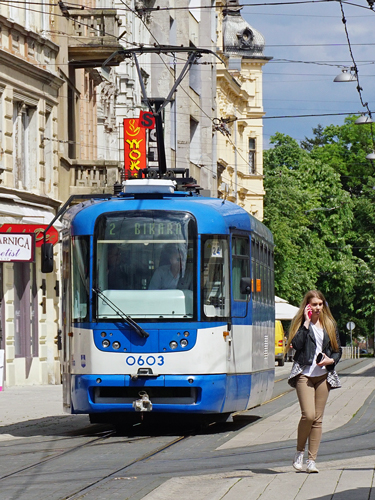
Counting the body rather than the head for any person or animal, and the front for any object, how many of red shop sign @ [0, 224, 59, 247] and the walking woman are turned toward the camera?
2

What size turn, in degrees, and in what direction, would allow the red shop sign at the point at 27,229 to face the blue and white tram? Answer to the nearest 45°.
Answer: approximately 90° to its left

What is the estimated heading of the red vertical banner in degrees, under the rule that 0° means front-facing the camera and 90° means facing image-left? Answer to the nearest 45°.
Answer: approximately 0°

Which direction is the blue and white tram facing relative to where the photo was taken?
toward the camera

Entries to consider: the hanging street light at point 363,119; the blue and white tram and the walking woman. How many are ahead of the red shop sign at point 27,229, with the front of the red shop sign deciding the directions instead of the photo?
2

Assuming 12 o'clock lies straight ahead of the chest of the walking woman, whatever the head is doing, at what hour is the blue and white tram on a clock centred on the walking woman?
The blue and white tram is roughly at 5 o'clock from the walking woman.

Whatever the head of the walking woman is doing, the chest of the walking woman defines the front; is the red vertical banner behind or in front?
behind

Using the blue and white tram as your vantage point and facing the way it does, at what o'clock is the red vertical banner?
The red vertical banner is roughly at 6 o'clock from the blue and white tram.

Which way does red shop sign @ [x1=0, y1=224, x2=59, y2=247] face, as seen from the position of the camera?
facing the viewer

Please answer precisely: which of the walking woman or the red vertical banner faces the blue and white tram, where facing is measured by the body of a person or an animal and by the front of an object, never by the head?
the red vertical banner
